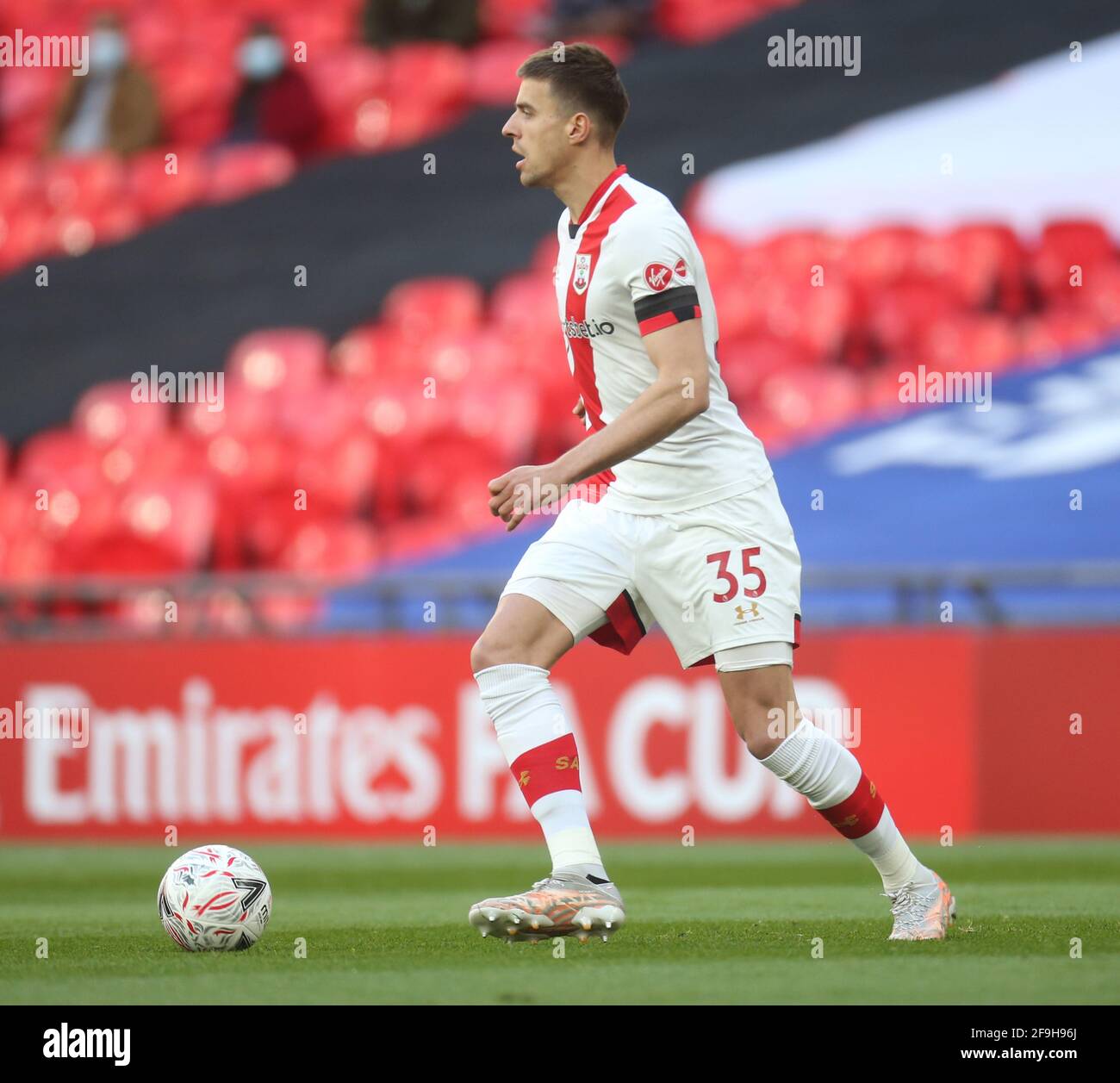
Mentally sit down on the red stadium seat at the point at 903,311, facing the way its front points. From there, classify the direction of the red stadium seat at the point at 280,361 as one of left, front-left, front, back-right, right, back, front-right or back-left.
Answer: right

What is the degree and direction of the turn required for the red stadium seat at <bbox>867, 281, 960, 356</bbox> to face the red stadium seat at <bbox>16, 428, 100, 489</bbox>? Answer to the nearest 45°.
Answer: approximately 90° to its right

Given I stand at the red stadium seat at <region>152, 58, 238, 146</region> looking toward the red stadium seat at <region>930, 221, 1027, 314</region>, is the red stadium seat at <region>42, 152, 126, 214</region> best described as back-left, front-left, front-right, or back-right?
back-right

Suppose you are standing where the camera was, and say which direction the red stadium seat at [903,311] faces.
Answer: facing the viewer

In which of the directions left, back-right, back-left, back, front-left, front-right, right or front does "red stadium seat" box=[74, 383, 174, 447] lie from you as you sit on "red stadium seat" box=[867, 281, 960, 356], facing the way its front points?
right

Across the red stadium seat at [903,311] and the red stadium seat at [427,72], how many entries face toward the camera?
2

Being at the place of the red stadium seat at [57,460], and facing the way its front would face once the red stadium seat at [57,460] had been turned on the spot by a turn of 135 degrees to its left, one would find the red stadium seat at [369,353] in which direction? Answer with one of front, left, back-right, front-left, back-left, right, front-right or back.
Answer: front-right

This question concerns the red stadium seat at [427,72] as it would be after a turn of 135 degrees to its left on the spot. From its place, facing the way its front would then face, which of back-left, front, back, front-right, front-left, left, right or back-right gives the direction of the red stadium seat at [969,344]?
right

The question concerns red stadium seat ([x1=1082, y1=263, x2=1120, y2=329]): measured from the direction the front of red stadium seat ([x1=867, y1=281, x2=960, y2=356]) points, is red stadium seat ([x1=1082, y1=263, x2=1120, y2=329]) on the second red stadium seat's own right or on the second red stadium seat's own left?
on the second red stadium seat's own left

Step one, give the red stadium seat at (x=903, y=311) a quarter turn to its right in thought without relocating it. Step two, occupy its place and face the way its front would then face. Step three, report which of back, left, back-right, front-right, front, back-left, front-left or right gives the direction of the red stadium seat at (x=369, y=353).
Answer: front

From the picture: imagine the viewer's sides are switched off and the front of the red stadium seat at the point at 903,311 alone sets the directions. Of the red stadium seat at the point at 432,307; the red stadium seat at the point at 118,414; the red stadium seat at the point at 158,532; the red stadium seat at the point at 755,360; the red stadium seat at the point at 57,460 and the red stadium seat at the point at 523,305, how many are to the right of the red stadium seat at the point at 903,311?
6

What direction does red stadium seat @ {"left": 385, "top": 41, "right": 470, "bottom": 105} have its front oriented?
toward the camera

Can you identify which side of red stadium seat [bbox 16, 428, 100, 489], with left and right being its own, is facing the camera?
front

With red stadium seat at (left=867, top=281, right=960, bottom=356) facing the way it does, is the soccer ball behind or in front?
in front
